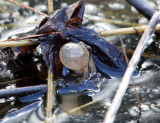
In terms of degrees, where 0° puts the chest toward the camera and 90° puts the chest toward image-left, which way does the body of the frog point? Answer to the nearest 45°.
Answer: approximately 45°

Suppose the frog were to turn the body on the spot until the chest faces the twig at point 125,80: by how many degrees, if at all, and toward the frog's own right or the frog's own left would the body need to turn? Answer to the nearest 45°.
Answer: approximately 90° to the frog's own left

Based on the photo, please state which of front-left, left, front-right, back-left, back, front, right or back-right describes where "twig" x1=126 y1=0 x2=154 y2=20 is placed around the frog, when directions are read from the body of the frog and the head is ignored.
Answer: back
